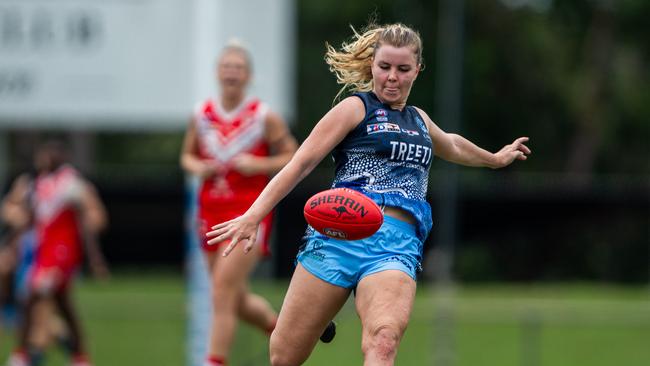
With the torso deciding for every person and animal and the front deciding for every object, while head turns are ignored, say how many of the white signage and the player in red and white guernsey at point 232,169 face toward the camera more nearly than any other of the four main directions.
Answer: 2

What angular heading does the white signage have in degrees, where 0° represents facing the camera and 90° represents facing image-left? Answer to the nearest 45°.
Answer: approximately 0°

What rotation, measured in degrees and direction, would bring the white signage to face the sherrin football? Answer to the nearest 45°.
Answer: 0° — it already faces it

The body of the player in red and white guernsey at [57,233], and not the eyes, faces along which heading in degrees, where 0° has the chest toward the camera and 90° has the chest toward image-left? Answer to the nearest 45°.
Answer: approximately 45°

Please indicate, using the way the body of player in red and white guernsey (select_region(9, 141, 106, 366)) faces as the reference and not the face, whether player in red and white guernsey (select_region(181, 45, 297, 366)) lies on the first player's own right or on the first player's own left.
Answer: on the first player's own left

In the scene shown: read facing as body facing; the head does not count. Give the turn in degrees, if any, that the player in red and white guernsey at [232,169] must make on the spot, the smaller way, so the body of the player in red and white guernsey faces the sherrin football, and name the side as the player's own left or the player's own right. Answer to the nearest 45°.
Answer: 0° — they already face it

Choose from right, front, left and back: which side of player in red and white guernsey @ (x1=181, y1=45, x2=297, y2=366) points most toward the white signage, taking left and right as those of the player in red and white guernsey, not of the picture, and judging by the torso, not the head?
back

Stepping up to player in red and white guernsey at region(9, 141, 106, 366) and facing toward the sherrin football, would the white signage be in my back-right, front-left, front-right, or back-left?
back-left
